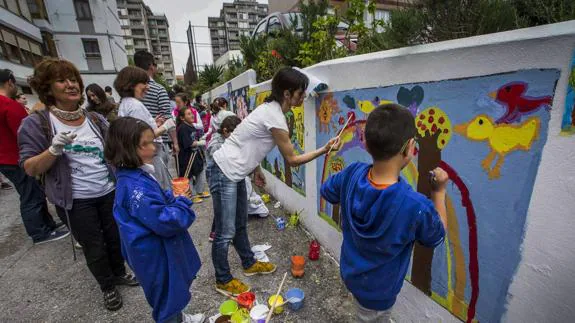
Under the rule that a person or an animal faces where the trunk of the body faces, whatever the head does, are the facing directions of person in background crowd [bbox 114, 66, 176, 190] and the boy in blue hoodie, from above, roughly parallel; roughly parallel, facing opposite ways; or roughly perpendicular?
roughly parallel

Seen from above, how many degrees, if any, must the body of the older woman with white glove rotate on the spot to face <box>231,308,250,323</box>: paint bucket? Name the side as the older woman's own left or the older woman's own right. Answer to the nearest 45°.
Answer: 0° — they already face it

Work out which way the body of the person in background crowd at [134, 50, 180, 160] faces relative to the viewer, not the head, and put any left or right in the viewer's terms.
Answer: facing away from the viewer and to the right of the viewer

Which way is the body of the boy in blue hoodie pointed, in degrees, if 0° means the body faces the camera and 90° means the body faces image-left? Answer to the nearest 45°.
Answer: approximately 225°

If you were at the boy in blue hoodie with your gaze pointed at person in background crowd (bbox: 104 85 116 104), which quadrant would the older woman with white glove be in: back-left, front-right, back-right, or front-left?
front-left

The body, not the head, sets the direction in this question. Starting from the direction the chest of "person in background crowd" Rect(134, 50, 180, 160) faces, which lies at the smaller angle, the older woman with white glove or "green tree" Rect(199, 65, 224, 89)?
the green tree

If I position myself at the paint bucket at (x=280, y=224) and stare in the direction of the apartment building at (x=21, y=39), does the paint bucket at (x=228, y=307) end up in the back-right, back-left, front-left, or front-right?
back-left

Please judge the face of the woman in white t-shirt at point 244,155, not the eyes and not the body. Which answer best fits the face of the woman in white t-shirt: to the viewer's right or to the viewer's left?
to the viewer's right

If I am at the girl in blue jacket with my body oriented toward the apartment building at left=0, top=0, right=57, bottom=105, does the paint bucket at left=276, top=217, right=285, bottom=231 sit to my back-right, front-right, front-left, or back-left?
front-right

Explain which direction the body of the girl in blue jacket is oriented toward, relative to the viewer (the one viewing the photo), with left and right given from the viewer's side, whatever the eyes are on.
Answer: facing to the right of the viewer

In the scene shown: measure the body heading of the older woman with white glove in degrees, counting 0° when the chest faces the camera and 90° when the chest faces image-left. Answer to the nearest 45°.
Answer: approximately 315°

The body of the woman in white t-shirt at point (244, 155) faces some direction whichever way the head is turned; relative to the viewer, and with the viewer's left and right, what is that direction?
facing to the right of the viewer

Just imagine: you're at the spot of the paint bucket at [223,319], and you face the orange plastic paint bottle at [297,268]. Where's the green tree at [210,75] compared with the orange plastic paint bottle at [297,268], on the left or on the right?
left

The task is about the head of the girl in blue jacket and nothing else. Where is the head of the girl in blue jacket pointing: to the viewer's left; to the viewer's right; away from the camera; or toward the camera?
to the viewer's right

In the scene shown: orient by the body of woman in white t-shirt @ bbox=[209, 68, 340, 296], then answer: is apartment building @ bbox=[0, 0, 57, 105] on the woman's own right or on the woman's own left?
on the woman's own left

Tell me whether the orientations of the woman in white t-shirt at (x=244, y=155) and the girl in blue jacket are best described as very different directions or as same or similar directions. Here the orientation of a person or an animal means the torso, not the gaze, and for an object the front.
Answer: same or similar directions

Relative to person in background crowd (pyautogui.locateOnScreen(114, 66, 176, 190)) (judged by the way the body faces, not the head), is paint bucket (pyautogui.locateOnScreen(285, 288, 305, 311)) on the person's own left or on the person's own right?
on the person's own right

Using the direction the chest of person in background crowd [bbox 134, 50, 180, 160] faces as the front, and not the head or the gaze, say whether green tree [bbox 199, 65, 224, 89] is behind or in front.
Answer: in front
